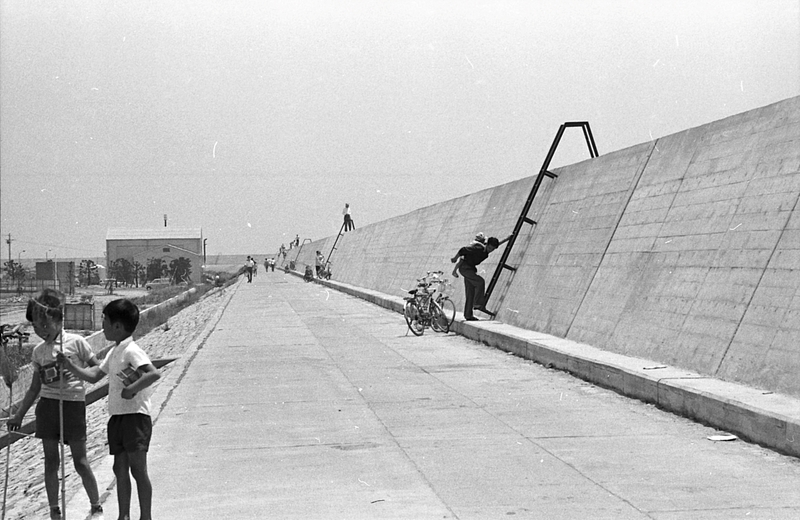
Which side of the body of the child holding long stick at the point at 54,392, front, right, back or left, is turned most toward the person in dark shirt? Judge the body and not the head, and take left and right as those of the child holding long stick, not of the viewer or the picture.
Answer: back

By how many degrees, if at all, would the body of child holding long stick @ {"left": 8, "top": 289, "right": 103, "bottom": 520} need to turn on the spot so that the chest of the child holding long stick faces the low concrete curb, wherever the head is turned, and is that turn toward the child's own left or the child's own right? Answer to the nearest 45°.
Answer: approximately 135° to the child's own left

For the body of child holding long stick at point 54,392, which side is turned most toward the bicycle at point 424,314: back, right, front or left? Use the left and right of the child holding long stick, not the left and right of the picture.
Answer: back

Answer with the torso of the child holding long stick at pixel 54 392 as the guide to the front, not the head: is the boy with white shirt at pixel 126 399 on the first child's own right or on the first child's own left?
on the first child's own left

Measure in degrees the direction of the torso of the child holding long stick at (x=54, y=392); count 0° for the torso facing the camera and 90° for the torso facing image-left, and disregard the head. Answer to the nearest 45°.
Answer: approximately 45°
